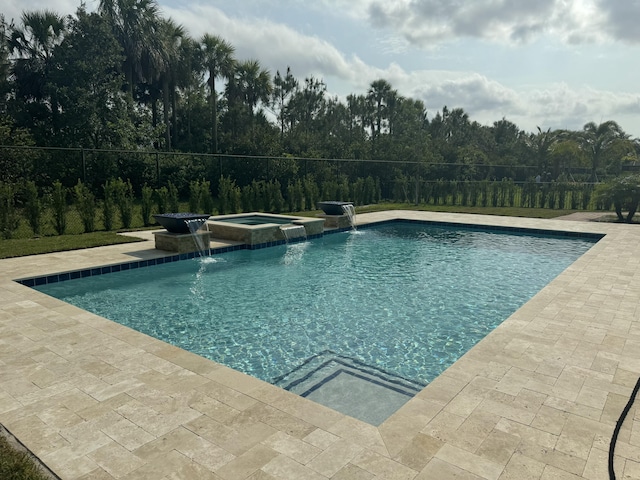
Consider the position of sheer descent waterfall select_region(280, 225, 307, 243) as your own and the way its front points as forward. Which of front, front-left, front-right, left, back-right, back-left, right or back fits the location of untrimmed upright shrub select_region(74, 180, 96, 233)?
back-right

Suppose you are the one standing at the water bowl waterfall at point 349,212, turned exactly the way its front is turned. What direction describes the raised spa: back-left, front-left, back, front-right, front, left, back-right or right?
right

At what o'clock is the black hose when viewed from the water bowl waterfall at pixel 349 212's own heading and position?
The black hose is roughly at 1 o'clock from the water bowl waterfall.

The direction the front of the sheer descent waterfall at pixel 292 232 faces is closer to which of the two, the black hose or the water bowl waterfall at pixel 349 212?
the black hose

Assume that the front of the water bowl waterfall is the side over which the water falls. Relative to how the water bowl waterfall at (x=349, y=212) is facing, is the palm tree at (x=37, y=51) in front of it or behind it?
behind

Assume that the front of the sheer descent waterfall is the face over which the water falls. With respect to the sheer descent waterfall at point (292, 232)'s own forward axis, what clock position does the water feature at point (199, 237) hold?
The water feature is roughly at 3 o'clock from the sheer descent waterfall.

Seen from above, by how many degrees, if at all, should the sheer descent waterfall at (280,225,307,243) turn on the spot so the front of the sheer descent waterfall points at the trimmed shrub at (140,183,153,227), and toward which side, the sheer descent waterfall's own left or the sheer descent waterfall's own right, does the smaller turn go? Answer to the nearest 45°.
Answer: approximately 135° to the sheer descent waterfall's own right

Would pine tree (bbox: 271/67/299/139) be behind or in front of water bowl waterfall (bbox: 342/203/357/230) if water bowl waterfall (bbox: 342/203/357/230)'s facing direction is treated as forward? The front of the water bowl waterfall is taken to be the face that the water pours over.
behind

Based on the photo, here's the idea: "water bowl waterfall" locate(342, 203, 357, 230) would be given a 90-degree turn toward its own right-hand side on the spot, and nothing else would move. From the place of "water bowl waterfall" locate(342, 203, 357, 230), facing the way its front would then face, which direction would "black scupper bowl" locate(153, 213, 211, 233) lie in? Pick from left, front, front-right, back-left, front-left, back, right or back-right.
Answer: front

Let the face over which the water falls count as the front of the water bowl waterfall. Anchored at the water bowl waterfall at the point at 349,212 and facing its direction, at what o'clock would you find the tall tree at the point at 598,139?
The tall tree is roughly at 9 o'clock from the water bowl waterfall.

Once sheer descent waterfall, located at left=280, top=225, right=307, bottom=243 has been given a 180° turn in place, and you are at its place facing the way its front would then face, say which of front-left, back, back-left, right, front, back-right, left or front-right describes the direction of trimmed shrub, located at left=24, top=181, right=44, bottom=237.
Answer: front-left

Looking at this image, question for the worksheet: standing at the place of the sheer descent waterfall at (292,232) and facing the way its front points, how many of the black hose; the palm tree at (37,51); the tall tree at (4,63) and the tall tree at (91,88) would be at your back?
3

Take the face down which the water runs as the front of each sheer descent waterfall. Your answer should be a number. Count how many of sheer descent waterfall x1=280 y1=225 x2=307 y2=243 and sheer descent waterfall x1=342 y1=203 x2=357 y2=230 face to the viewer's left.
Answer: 0

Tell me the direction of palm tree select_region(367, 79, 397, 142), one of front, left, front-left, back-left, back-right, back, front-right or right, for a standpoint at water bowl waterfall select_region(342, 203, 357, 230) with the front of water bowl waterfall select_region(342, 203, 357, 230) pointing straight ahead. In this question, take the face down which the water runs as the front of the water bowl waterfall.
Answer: back-left

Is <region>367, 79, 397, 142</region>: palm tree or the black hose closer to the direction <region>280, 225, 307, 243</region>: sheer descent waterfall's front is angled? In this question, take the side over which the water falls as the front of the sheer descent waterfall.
the black hose

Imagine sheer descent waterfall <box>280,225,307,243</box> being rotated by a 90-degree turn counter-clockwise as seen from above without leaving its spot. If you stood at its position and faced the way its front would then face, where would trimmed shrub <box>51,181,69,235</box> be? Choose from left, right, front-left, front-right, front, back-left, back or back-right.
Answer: back-left

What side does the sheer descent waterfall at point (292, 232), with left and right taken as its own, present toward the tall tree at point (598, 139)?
left
